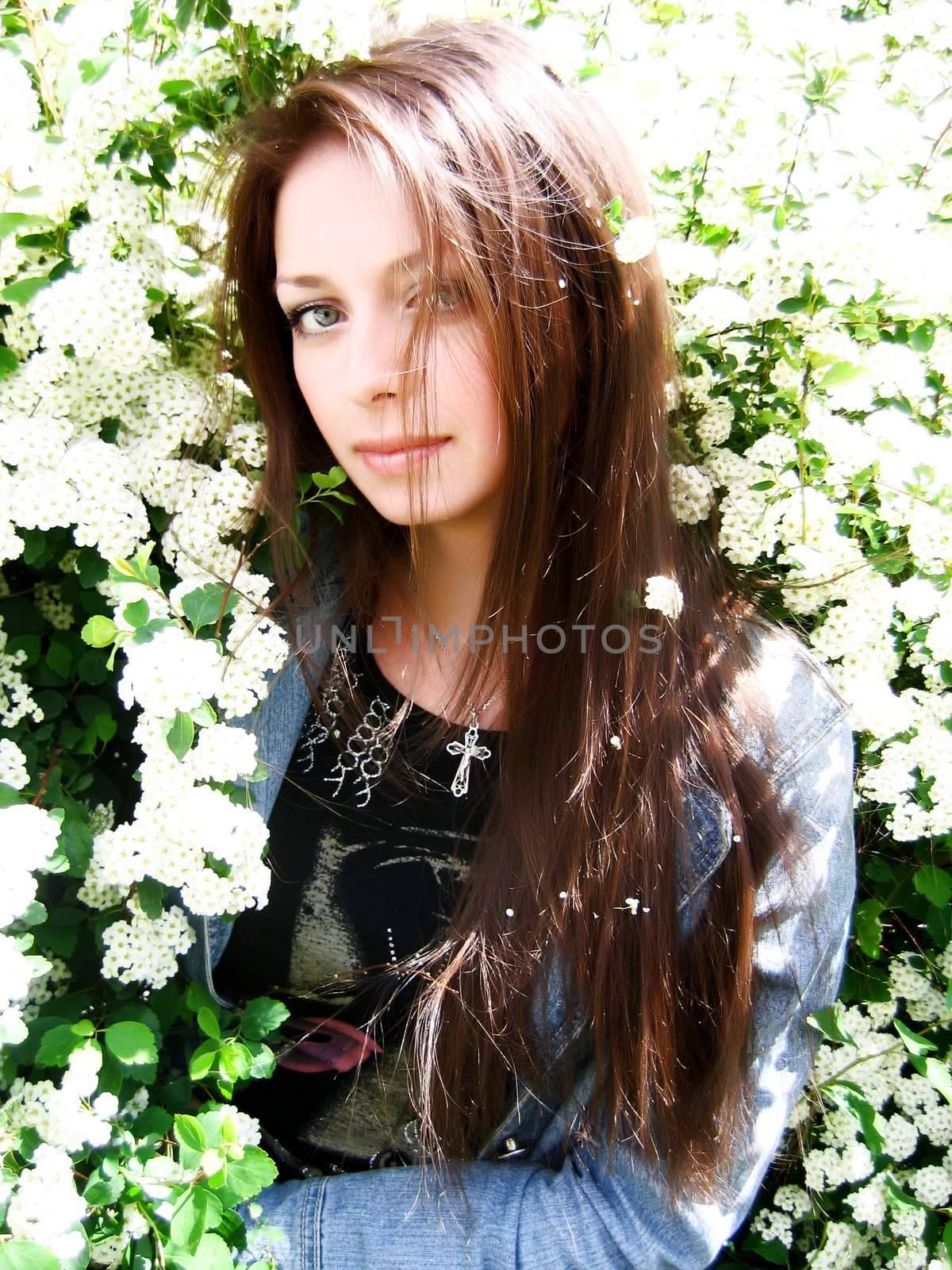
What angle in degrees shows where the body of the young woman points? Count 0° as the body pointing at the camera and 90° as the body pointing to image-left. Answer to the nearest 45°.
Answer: approximately 45°
